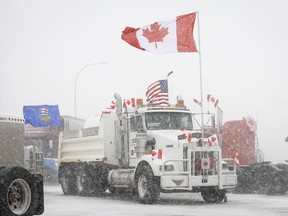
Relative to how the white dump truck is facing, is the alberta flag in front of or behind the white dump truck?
behind

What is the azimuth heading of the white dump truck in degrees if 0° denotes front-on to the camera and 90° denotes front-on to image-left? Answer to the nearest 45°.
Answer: approximately 315°
